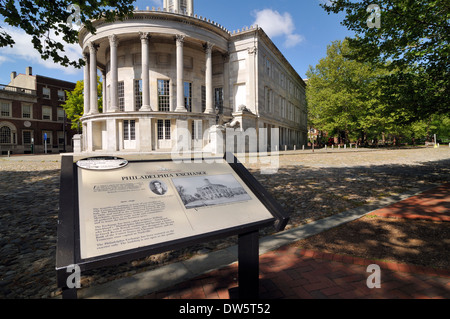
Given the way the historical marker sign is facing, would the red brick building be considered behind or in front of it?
behind
